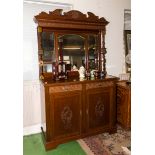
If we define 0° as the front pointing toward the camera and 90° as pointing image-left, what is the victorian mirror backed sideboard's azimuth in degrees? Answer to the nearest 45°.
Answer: approximately 315°

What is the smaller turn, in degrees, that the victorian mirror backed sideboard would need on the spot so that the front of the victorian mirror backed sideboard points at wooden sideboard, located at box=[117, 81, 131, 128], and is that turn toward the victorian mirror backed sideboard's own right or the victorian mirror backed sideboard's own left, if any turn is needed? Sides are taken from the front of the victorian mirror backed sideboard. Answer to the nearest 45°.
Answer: approximately 45° to the victorian mirror backed sideboard's own left

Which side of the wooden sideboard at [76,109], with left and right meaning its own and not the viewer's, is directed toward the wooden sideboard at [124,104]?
left
